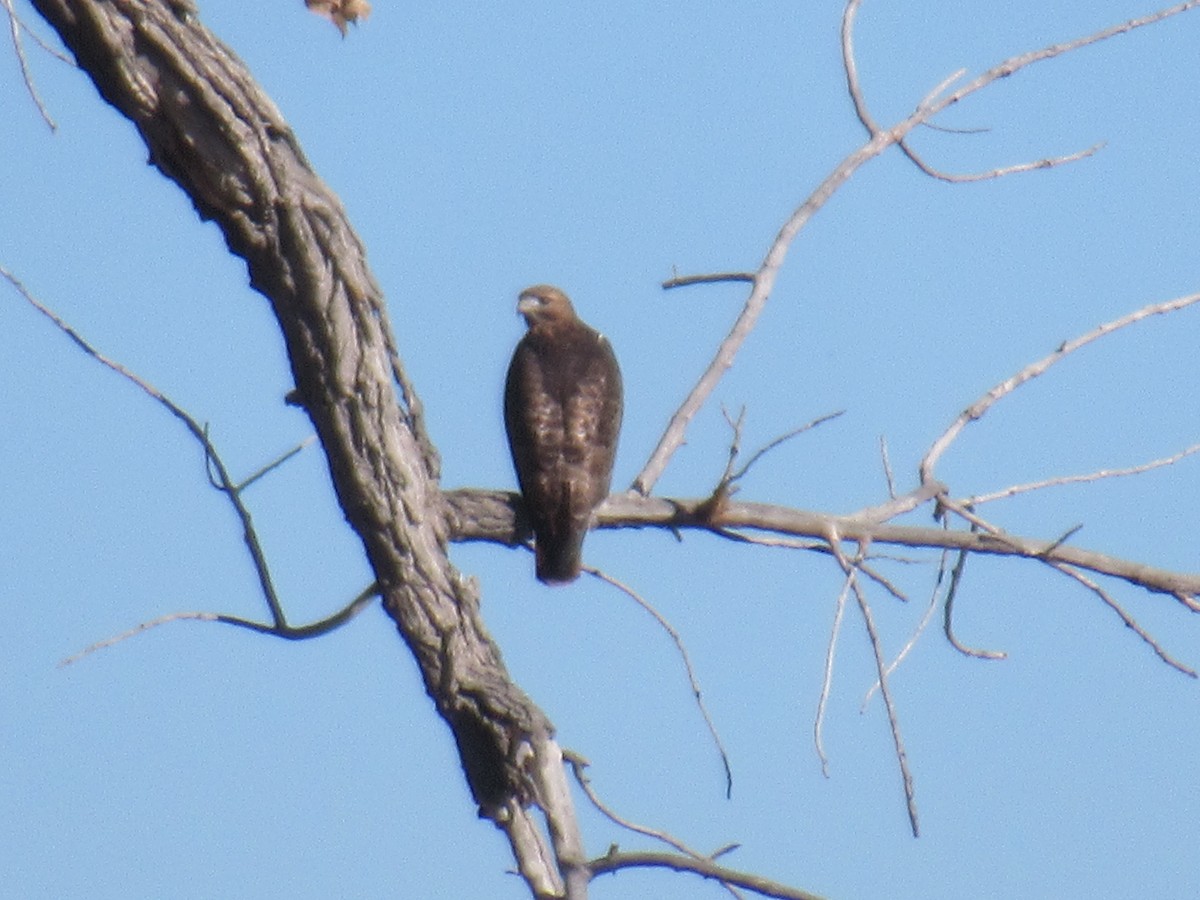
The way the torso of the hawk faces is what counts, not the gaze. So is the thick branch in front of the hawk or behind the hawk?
behind

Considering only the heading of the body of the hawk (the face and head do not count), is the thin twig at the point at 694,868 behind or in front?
behind

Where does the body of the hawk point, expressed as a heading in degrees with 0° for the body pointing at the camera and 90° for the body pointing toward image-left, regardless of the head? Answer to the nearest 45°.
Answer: approximately 180°
